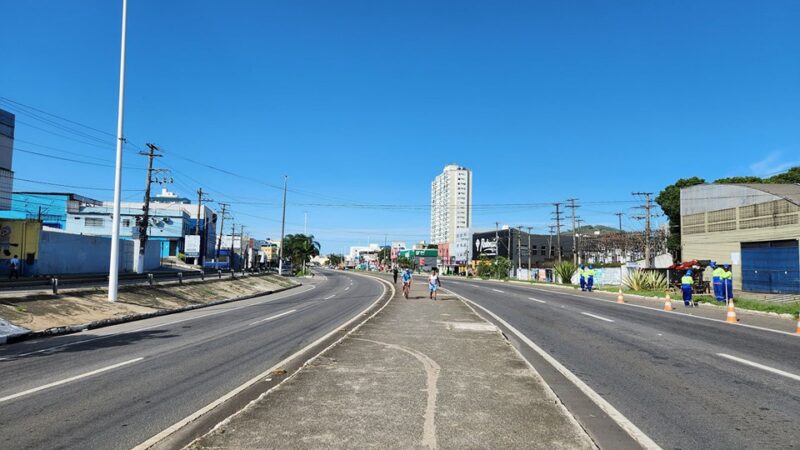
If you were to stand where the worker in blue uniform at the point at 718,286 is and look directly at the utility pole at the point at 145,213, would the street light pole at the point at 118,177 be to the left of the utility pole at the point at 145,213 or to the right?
left

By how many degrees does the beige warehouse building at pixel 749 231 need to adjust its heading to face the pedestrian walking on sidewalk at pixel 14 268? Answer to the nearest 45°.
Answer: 0° — it already faces them

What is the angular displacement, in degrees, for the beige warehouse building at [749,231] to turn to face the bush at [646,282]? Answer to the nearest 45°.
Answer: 0° — it already faces it

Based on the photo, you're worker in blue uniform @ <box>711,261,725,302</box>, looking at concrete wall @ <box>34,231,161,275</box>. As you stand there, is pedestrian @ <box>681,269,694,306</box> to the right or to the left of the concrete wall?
left

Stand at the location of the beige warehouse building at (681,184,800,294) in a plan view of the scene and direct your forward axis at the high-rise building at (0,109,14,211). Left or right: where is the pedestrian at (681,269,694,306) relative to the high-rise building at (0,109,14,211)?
left

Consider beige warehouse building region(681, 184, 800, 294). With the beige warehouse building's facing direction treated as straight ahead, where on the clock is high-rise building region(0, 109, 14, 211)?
The high-rise building is roughly at 12 o'clock from the beige warehouse building.

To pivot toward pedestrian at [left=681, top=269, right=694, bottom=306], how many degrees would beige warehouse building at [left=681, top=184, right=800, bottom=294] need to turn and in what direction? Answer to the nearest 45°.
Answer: approximately 45° to its left

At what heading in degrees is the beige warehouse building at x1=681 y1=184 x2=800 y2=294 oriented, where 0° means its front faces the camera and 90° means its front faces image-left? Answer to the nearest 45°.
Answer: approximately 45°

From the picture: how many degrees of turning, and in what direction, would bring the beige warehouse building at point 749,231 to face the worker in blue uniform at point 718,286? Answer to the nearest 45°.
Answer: approximately 45° to its left
